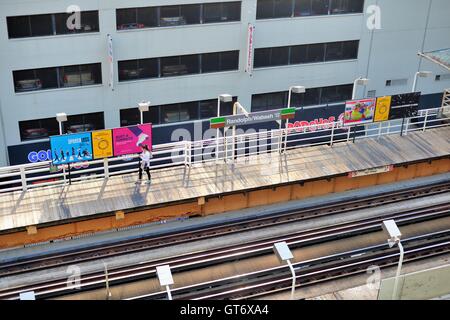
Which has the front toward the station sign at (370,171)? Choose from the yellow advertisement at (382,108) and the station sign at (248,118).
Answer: the yellow advertisement

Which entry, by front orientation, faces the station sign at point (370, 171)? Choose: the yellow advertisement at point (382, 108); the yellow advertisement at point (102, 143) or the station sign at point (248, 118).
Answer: the yellow advertisement at point (382, 108)

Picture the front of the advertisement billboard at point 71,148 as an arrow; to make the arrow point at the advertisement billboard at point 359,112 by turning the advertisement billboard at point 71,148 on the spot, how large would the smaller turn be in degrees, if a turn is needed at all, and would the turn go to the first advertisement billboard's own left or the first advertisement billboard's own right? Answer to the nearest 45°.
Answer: approximately 90° to the first advertisement billboard's own left

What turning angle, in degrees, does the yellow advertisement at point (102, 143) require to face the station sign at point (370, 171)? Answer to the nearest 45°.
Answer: approximately 90° to its left

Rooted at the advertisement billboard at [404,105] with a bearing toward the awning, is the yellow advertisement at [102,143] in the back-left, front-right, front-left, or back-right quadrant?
back-left

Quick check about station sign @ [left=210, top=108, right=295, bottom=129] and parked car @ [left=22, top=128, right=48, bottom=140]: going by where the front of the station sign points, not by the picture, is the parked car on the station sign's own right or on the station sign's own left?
on the station sign's own right

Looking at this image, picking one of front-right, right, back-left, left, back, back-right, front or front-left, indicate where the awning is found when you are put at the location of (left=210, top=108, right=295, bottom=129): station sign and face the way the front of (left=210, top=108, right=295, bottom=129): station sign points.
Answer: back-left
